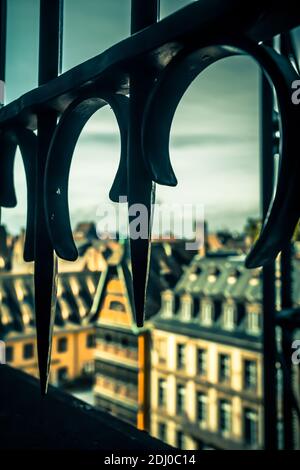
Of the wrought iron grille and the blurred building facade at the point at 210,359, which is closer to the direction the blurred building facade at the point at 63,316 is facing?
the wrought iron grille

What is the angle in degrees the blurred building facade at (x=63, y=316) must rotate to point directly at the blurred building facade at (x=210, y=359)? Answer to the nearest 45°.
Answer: approximately 45° to its left

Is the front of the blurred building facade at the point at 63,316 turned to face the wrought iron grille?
yes

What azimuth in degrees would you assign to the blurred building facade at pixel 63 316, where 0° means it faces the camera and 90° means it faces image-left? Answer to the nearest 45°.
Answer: approximately 0°
